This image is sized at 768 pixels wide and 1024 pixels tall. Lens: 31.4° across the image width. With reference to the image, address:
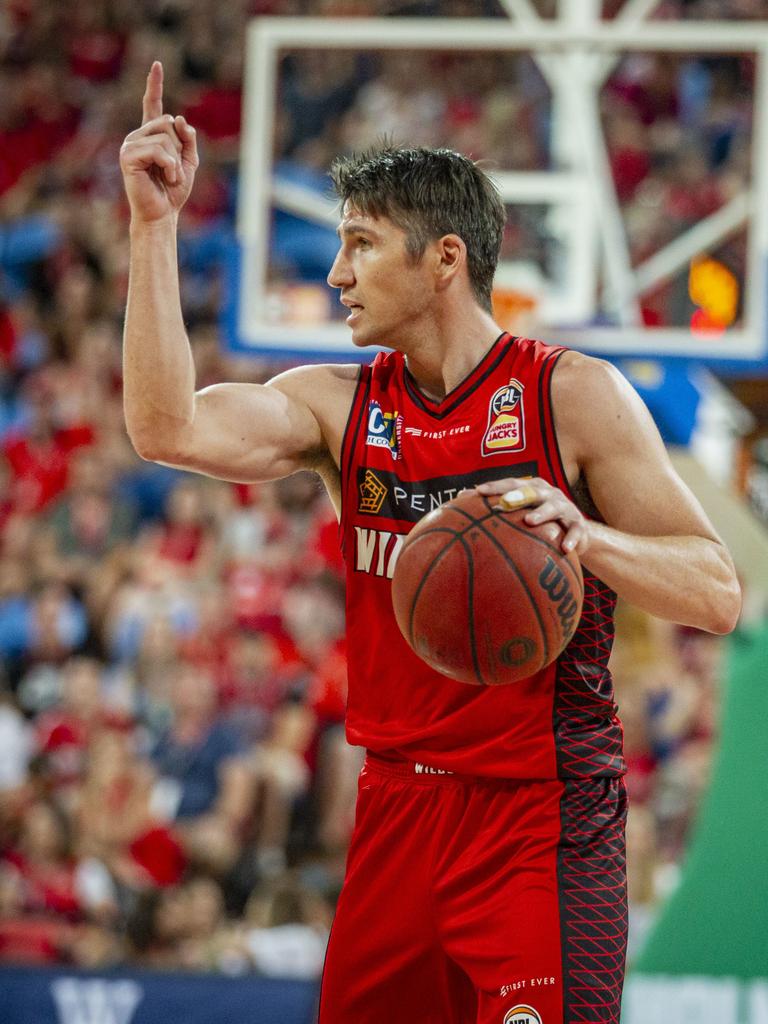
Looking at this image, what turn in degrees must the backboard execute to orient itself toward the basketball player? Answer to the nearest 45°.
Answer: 0° — it already faces them

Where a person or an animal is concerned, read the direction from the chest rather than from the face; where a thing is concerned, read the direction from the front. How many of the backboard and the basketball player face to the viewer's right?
0

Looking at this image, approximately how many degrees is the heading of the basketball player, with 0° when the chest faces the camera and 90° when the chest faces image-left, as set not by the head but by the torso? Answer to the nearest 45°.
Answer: approximately 45°

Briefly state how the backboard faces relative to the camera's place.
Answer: facing the viewer

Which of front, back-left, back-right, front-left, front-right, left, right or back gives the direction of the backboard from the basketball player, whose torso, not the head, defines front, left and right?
back-right

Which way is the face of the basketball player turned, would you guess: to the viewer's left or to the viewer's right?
to the viewer's left
